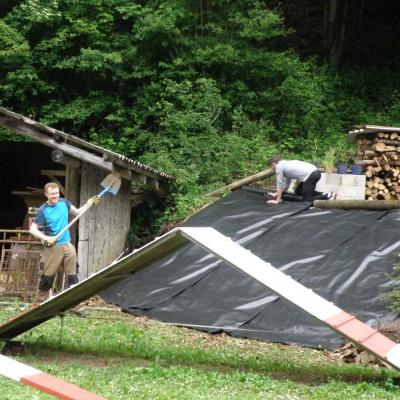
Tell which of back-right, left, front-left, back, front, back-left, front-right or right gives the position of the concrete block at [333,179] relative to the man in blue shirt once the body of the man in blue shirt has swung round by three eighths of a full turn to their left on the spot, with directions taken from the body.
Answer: front-right

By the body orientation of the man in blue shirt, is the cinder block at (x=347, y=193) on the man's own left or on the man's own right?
on the man's own left

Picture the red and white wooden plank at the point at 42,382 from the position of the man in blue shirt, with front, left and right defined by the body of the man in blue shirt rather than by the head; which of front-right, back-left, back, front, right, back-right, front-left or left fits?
front-right

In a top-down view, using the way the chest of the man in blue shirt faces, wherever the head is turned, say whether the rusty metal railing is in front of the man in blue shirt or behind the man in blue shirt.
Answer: behind

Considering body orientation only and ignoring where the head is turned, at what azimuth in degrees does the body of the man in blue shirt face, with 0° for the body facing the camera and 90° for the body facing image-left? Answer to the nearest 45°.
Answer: approximately 315°

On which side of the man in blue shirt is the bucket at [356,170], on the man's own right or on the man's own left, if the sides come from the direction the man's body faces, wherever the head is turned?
on the man's own left

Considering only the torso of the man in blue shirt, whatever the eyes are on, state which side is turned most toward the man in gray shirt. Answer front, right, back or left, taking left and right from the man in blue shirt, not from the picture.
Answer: left

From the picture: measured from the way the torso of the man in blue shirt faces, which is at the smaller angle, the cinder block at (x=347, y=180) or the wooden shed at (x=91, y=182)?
the cinder block

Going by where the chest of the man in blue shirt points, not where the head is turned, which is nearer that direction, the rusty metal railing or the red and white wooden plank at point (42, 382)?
the red and white wooden plank

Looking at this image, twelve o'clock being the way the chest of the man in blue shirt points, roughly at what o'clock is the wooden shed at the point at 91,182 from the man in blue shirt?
The wooden shed is roughly at 8 o'clock from the man in blue shirt.

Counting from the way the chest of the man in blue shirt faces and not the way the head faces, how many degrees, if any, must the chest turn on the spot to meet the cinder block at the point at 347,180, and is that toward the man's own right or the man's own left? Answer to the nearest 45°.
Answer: approximately 90° to the man's own left

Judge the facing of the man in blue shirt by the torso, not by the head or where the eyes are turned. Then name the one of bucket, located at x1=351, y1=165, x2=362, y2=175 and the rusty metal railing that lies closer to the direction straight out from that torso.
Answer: the bucket

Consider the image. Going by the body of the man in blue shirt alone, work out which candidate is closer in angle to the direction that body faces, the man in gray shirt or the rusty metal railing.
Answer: the man in gray shirt
